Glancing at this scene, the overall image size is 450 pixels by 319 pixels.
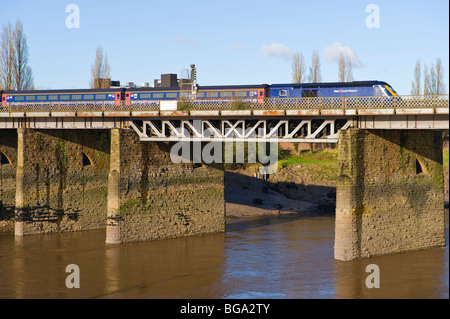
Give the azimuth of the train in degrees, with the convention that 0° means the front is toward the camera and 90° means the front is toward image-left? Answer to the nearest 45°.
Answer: approximately 270°
